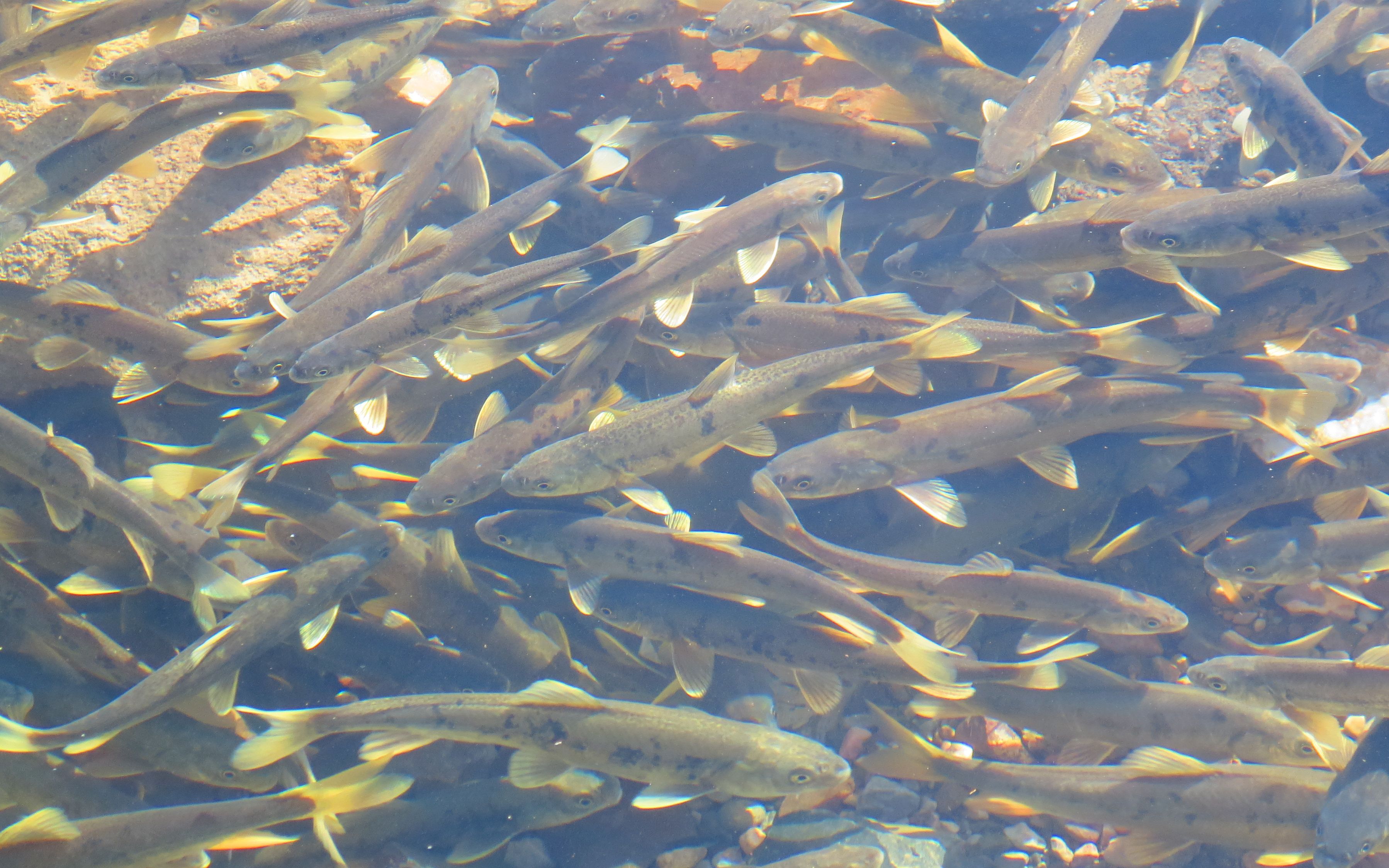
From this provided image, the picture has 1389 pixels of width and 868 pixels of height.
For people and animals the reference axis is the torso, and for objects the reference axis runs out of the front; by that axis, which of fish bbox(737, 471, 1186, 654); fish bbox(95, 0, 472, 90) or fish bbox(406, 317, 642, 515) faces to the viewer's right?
fish bbox(737, 471, 1186, 654)

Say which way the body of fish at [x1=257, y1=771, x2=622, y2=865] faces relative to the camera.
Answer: to the viewer's right

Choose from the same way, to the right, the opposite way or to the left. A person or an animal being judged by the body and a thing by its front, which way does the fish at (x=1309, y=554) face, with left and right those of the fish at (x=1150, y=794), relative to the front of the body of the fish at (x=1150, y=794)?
the opposite way

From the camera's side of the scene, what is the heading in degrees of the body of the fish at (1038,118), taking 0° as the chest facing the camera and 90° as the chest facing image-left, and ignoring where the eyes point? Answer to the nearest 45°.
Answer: approximately 45°

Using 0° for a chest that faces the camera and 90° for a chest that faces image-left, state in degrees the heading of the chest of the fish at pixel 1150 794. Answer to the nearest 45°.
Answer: approximately 270°

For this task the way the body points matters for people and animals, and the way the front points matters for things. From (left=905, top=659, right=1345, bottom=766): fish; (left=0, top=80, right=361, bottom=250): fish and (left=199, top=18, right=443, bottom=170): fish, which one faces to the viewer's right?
(left=905, top=659, right=1345, bottom=766): fish

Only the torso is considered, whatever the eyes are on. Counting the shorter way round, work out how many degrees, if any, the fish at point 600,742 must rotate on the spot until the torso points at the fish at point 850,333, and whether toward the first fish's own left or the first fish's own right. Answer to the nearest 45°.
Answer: approximately 45° to the first fish's own left

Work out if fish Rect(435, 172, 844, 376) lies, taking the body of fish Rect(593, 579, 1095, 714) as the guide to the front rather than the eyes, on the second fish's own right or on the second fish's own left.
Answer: on the second fish's own right

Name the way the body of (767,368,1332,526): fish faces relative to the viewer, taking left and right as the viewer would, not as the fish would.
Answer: facing to the left of the viewer

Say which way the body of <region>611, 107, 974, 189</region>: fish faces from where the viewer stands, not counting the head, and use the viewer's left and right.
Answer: facing to the right of the viewer

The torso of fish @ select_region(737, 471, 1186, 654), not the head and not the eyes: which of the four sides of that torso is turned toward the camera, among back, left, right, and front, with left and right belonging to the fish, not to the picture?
right

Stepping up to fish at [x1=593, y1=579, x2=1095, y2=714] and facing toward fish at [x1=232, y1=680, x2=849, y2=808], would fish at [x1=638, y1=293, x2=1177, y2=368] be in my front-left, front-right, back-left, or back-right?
back-right

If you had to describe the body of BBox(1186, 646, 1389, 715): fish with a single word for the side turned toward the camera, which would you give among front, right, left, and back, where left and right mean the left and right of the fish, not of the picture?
left

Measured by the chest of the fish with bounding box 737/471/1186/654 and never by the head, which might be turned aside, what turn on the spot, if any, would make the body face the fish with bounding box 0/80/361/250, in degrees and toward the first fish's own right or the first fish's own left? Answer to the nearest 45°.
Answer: approximately 180°

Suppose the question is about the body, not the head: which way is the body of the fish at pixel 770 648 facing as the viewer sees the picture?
to the viewer's left
